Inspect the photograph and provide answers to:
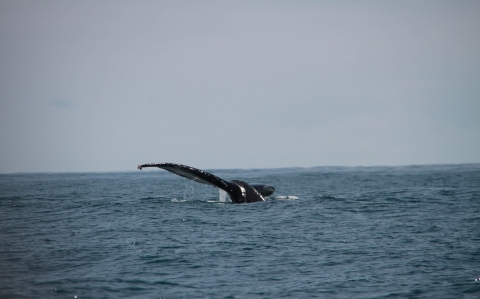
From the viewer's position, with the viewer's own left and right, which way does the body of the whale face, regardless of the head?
facing the viewer and to the right of the viewer

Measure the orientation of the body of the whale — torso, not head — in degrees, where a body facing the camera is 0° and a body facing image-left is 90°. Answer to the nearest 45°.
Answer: approximately 315°
